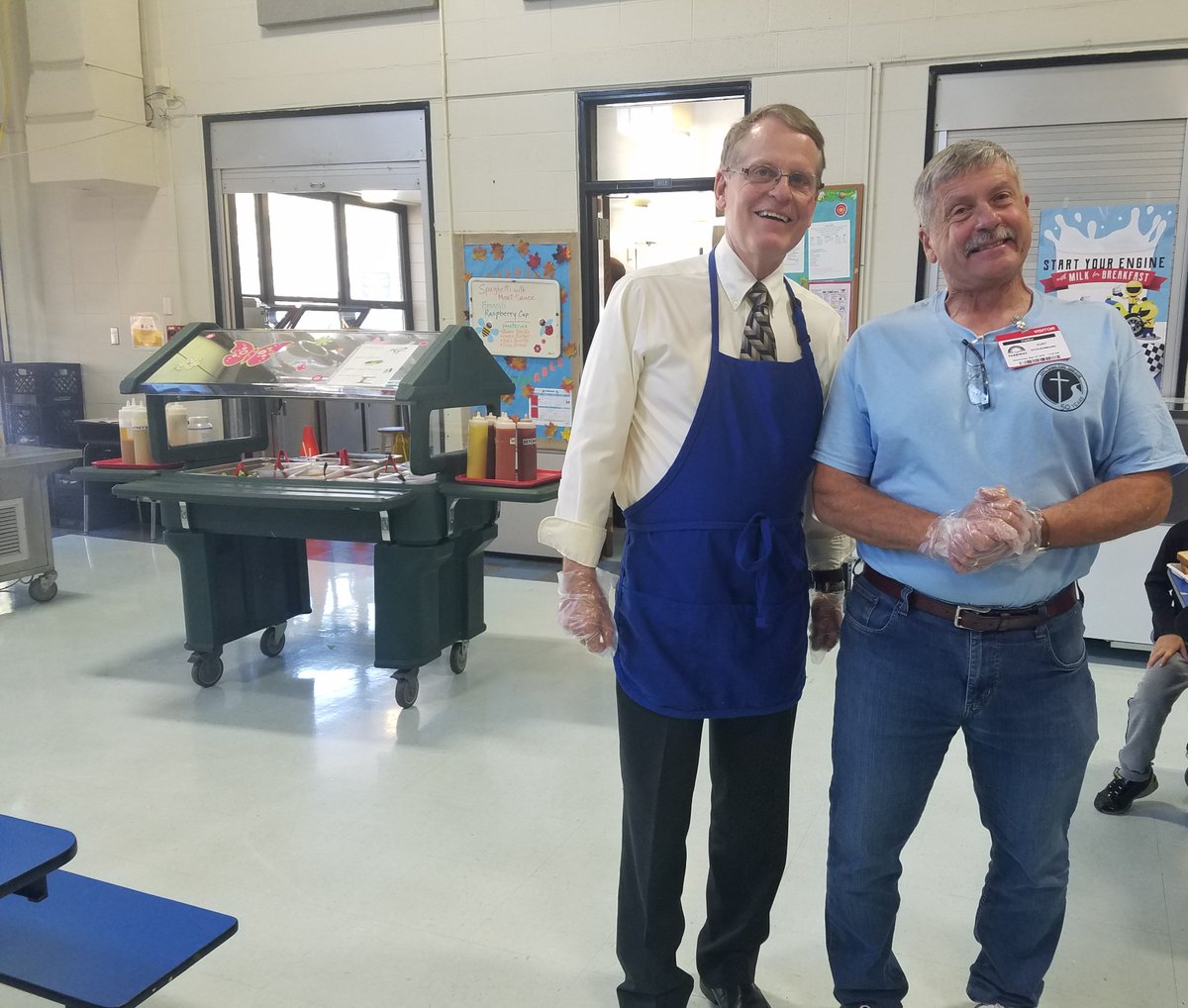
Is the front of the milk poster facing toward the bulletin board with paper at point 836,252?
no

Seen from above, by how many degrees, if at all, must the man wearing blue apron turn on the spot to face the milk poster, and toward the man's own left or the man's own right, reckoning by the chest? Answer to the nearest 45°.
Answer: approximately 90° to the man's own left

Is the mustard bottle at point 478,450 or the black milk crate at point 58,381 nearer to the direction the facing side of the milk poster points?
the mustard bottle

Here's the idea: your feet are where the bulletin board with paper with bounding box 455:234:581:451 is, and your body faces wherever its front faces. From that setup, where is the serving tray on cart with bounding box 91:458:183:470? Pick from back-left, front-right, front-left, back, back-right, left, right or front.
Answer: front-right

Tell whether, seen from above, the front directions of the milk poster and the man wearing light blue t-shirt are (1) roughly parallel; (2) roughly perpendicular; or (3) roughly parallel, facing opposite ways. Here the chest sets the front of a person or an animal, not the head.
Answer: roughly parallel

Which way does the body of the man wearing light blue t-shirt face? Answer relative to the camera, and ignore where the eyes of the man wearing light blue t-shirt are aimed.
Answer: toward the camera

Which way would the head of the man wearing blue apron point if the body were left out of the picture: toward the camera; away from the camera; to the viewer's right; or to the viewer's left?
toward the camera

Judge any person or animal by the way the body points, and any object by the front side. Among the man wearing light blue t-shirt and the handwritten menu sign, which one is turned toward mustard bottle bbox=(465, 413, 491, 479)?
the handwritten menu sign

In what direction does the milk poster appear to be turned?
toward the camera

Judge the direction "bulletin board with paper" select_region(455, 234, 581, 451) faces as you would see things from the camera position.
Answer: facing the viewer

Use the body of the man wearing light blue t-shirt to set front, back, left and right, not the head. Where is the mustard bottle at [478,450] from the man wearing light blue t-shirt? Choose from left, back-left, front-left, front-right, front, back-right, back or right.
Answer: back-right

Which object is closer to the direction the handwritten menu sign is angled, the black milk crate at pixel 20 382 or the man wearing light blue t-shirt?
the man wearing light blue t-shirt

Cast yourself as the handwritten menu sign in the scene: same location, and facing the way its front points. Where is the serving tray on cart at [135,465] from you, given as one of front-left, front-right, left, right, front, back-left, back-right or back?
front-right

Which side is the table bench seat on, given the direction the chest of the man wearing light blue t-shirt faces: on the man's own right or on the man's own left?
on the man's own right

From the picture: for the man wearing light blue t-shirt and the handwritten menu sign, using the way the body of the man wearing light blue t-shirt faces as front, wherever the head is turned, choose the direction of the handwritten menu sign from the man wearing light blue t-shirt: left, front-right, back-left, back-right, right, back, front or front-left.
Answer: back-right

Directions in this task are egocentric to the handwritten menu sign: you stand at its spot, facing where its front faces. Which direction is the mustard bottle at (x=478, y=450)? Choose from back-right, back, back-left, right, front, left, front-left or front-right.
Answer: front

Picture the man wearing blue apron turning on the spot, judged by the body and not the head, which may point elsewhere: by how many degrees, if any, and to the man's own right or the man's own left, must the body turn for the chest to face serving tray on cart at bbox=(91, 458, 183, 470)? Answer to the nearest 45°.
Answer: approximately 180°

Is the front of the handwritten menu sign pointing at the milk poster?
no

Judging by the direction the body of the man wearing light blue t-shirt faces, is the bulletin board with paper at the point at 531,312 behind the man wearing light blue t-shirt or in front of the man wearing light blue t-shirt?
behind

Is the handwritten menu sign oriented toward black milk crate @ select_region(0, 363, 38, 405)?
no
